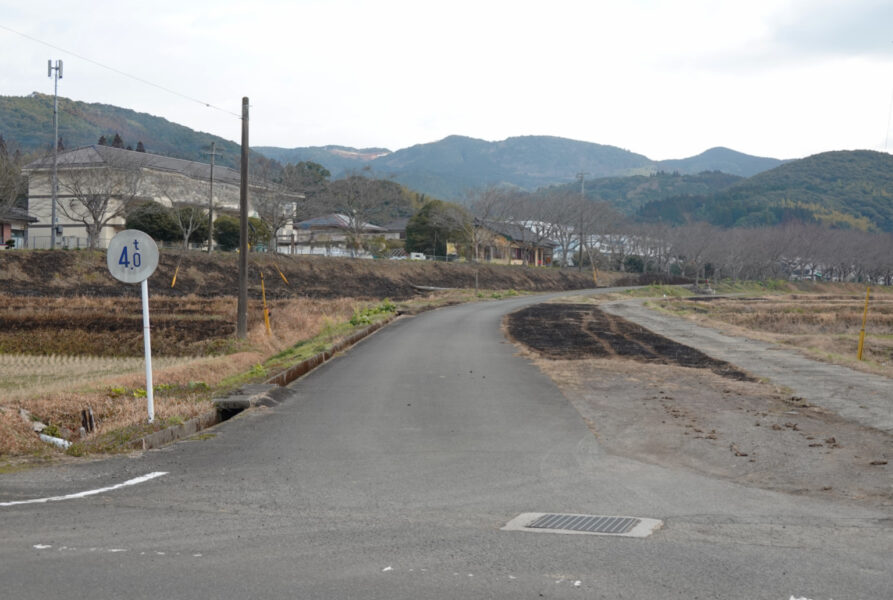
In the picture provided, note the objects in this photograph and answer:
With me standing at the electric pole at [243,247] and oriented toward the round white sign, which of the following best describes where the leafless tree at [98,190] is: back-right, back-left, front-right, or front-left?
back-right

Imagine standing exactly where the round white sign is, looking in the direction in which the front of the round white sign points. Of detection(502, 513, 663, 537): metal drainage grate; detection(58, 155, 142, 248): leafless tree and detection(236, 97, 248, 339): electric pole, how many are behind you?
2

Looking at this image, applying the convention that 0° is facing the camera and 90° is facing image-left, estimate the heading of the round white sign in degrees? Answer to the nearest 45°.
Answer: approximately 0°

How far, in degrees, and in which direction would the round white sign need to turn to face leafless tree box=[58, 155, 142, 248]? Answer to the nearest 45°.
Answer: approximately 180°

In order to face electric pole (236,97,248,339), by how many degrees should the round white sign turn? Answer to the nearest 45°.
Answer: approximately 180°

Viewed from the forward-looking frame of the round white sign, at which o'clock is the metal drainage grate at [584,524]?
The metal drainage grate is roughly at 11 o'clock from the round white sign.

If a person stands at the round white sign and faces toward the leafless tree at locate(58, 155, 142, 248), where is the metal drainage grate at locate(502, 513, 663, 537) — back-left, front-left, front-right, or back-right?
back-right

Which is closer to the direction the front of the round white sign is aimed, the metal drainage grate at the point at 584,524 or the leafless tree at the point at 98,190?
the metal drainage grate
